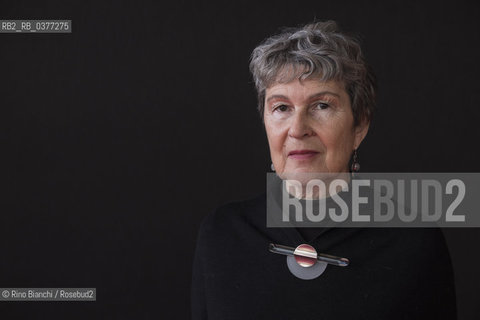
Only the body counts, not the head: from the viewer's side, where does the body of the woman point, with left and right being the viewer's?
facing the viewer

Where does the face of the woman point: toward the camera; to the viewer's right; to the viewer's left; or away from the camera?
toward the camera
